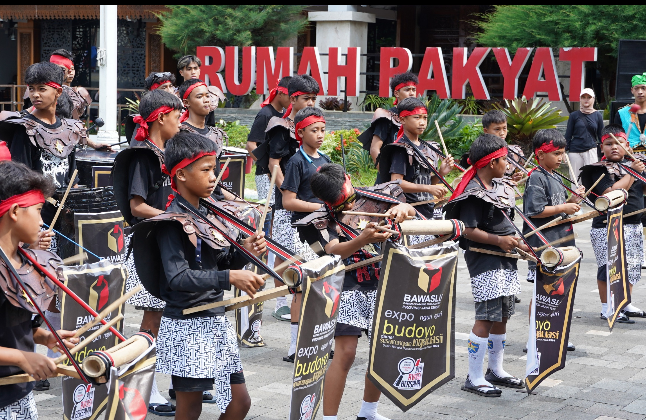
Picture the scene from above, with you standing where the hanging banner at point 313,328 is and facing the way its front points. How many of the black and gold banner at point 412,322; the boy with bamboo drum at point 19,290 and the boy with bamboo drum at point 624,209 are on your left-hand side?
2

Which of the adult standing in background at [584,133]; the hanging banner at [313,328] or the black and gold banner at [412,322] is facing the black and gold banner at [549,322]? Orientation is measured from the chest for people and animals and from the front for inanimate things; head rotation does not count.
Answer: the adult standing in background

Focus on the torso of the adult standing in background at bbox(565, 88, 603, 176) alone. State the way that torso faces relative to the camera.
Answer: toward the camera

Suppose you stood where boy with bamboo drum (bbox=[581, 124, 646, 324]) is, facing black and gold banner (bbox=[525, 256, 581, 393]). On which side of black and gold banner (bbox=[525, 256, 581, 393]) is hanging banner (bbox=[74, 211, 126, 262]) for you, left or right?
right

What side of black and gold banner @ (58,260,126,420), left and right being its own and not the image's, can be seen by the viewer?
front

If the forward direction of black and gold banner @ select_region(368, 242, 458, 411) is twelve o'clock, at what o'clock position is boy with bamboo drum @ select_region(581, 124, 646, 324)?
The boy with bamboo drum is roughly at 7 o'clock from the black and gold banner.

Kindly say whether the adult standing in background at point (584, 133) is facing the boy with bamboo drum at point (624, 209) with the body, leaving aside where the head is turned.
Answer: yes

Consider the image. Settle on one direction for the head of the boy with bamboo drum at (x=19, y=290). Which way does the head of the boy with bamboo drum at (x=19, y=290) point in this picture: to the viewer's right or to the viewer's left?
to the viewer's right

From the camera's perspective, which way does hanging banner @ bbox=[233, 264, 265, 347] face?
toward the camera

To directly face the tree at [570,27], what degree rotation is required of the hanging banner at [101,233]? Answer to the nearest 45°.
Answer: approximately 135° to its left
